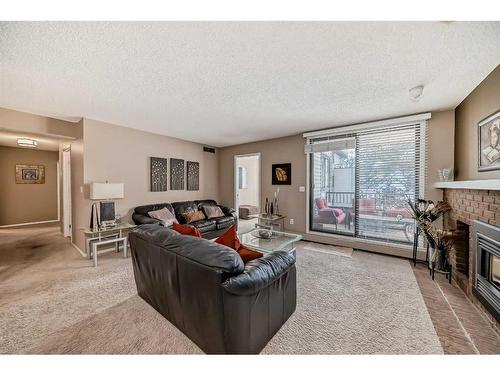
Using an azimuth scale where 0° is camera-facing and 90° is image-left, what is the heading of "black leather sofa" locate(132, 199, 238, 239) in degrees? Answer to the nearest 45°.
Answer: approximately 315°

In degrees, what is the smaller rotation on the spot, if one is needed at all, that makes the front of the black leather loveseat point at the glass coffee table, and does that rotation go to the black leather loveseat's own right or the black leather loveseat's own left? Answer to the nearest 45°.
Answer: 0° — it already faces it

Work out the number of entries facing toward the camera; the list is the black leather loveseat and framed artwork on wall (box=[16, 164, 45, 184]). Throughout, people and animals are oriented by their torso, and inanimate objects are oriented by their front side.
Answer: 1

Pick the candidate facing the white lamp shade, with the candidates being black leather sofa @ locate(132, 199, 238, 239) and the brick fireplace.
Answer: the brick fireplace

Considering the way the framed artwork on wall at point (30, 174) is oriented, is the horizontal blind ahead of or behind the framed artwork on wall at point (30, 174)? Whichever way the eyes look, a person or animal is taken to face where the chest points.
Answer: ahead

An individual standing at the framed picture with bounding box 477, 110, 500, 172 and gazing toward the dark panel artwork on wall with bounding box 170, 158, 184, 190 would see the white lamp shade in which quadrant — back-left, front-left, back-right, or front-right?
front-left

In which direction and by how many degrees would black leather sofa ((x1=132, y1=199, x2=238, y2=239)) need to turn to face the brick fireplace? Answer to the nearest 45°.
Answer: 0° — it already faces it

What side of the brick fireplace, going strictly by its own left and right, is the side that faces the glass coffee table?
front

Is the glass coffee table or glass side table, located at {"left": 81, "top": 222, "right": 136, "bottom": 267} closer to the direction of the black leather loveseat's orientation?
the glass coffee table

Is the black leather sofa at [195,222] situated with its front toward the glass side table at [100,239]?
no

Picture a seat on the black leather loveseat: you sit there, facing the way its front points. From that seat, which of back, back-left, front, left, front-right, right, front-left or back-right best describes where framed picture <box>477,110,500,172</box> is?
front-right

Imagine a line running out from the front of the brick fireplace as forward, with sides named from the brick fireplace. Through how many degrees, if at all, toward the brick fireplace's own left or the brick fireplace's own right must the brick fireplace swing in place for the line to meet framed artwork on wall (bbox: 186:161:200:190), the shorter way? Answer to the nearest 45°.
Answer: approximately 45° to the brick fireplace's own right

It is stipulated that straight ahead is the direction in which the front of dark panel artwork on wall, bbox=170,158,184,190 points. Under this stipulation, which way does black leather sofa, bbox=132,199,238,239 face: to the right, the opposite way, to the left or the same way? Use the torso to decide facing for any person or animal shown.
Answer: the same way

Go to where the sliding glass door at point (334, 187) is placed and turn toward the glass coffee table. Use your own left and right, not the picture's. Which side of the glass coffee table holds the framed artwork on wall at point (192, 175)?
right

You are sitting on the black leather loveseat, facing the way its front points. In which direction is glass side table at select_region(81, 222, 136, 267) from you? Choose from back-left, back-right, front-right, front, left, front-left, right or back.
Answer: left

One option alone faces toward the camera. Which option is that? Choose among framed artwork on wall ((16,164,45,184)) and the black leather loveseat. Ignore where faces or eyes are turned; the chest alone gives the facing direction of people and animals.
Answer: the framed artwork on wall

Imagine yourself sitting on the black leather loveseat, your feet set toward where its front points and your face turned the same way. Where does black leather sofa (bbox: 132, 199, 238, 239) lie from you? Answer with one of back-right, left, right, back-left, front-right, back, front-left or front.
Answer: front-left

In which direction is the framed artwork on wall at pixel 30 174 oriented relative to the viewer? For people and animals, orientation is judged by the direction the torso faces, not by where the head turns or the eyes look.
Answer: toward the camera
